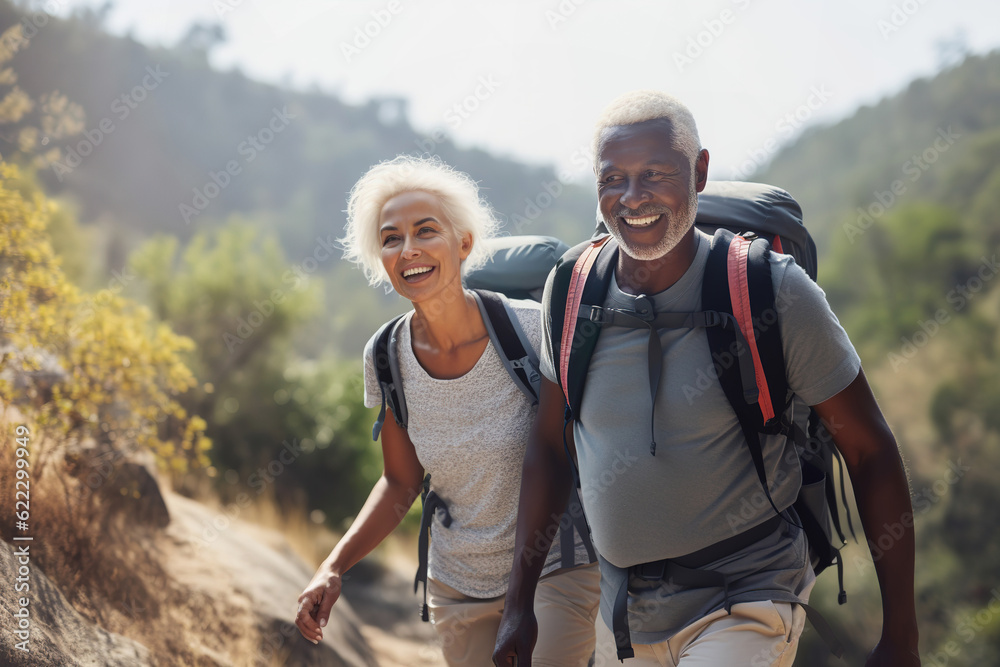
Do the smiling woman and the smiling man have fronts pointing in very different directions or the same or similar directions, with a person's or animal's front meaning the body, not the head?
same or similar directions

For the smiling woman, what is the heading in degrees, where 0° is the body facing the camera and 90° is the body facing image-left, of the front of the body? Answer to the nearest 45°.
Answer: approximately 45°

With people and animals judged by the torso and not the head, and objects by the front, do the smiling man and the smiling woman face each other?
no

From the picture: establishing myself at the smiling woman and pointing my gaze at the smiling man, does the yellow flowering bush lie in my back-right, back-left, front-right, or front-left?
back-left

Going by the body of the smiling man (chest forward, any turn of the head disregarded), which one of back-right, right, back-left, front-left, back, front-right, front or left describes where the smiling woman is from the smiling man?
right

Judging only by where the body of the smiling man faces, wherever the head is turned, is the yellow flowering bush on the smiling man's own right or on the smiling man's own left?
on the smiling man's own right

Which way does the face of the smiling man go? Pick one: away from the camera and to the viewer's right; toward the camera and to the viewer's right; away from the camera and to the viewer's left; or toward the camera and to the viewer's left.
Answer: toward the camera and to the viewer's left

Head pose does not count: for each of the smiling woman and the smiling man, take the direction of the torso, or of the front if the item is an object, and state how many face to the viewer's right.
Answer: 0

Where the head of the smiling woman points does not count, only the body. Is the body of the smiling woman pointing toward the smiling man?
no

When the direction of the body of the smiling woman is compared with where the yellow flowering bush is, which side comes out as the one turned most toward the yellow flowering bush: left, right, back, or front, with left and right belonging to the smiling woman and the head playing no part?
right
